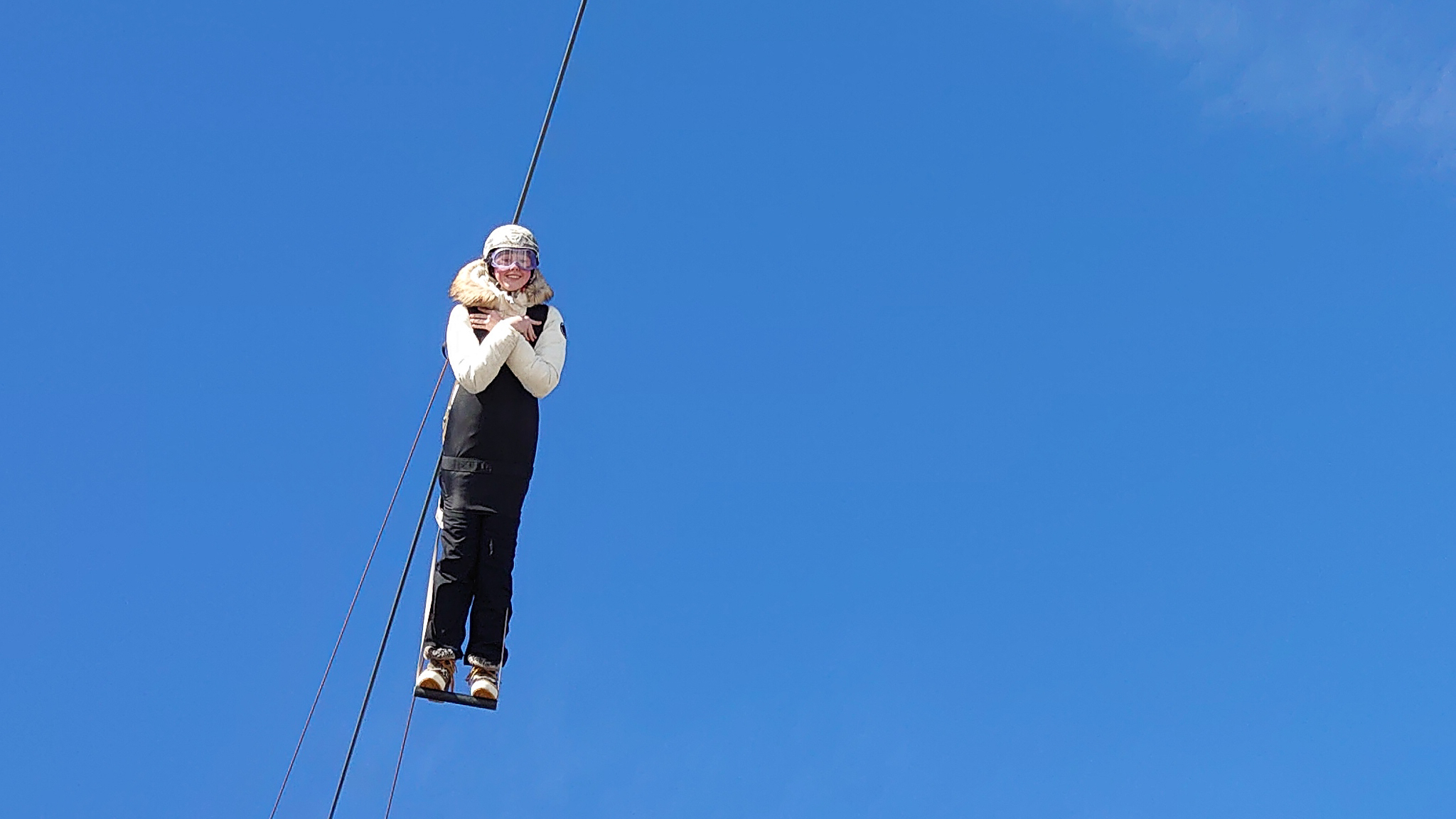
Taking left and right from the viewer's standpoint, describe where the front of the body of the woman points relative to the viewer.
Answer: facing the viewer
